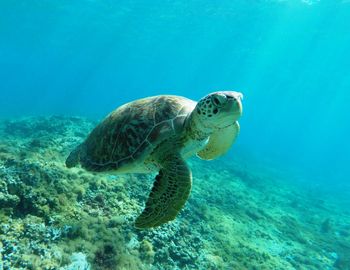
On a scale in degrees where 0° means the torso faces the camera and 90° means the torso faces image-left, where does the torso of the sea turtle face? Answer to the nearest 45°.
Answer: approximately 315°
